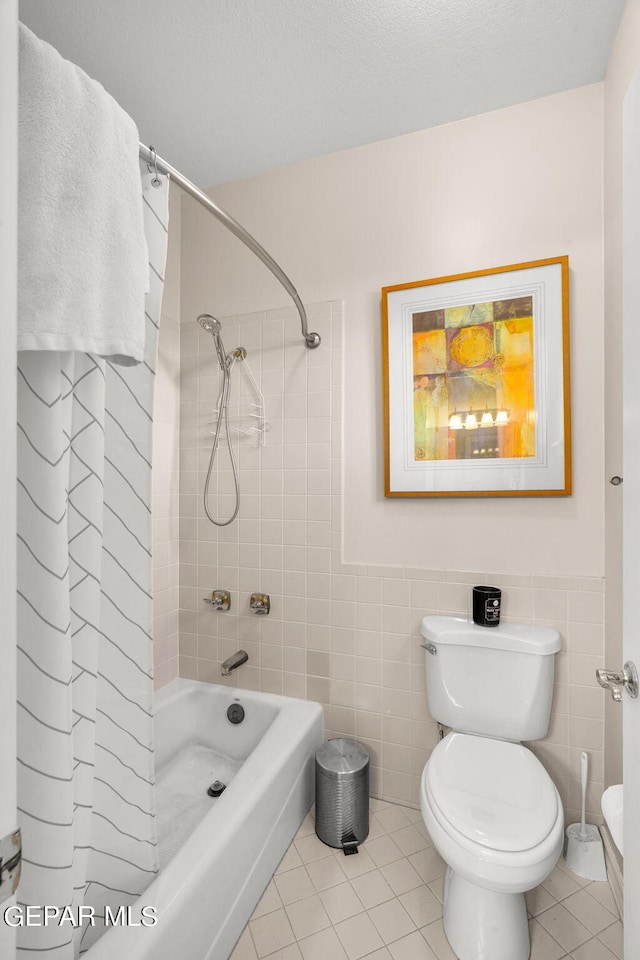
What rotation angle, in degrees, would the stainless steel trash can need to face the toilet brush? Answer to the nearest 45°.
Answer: approximately 90° to its left

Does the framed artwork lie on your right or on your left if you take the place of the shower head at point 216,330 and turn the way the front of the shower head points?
on your left

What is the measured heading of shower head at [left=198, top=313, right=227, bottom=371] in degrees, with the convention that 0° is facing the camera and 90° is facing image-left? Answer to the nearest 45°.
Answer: approximately 45°

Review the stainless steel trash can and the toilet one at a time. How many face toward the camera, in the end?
2
